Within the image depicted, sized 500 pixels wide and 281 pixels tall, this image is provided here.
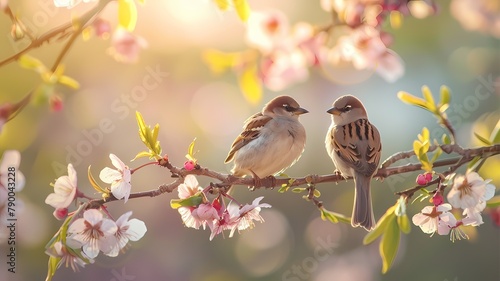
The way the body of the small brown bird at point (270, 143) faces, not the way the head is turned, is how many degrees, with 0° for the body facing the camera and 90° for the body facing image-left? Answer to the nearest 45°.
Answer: approximately 315°

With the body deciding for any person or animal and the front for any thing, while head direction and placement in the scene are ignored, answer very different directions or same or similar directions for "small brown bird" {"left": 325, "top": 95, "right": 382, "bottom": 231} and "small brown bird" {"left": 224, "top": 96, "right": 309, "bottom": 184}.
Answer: very different directions

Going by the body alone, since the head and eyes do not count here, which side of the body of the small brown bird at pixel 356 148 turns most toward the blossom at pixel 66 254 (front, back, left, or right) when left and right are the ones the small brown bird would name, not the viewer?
left

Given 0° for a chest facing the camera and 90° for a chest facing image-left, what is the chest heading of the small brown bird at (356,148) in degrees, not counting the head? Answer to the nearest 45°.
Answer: approximately 135°

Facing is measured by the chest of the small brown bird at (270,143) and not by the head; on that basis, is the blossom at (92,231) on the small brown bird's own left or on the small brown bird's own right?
on the small brown bird's own right

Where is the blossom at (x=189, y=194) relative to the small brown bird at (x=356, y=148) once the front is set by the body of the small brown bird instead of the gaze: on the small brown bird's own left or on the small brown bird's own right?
on the small brown bird's own left

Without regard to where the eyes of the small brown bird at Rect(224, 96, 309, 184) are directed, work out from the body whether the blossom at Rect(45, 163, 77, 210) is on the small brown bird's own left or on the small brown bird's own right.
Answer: on the small brown bird's own right

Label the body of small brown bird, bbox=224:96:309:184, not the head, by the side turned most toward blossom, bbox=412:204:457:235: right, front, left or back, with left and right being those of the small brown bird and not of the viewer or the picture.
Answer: front

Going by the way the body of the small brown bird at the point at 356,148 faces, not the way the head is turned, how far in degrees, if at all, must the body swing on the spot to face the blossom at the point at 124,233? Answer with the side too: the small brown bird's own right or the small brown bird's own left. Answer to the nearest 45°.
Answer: approximately 90° to the small brown bird's own left
